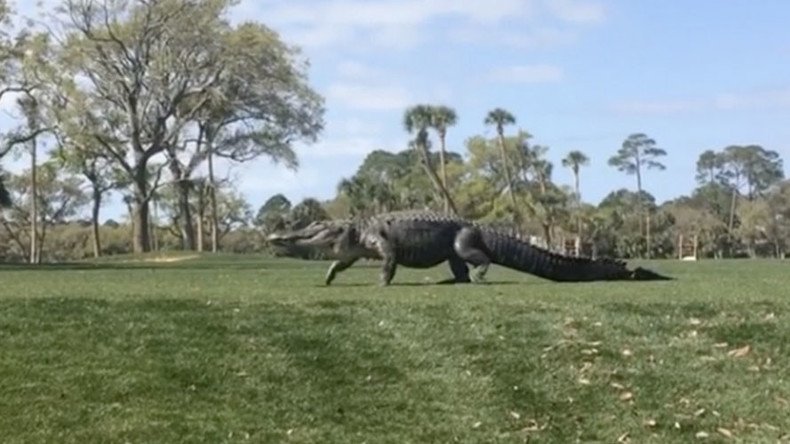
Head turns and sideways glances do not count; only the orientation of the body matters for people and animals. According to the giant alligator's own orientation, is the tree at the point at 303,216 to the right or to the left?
on its right

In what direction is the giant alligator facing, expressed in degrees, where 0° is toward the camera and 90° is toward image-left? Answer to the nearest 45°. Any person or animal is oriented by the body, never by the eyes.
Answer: approximately 90°

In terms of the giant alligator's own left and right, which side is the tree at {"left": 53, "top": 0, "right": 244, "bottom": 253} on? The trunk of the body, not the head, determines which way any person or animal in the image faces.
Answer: on its right
